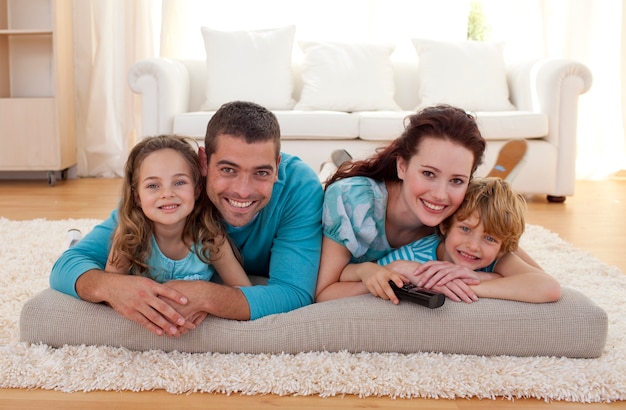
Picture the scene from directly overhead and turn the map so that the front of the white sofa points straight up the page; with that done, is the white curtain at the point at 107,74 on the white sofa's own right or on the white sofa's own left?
on the white sofa's own right

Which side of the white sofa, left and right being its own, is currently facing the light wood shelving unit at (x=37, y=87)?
right

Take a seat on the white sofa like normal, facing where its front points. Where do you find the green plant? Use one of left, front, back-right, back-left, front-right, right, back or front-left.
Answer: back

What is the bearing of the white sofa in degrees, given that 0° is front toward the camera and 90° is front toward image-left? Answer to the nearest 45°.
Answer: approximately 0°

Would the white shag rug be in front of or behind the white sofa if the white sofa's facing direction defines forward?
in front

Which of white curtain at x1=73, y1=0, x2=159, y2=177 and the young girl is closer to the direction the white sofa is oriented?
the young girl

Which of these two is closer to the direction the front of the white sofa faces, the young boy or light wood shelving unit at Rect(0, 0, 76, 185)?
the young boy

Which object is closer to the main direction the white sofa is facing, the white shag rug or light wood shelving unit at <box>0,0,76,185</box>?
the white shag rug
